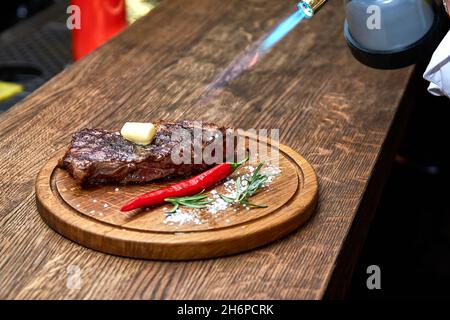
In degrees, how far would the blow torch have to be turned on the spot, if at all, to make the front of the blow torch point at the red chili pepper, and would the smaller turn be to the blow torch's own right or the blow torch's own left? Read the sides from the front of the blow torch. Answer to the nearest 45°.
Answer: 0° — it already faces it

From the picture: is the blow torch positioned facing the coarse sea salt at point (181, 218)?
yes

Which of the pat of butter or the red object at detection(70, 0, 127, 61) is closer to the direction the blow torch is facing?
the pat of butter

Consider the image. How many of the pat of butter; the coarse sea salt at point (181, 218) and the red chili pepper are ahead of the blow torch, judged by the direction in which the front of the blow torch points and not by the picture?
3

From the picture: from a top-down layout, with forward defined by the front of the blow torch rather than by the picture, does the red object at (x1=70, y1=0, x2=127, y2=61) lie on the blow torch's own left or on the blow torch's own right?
on the blow torch's own right

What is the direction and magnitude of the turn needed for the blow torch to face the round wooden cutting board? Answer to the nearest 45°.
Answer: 0° — it already faces it

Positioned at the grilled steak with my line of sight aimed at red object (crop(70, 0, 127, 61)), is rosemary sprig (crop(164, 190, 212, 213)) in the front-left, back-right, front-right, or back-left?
back-right

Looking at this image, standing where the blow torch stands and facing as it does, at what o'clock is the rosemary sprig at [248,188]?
The rosemary sprig is roughly at 12 o'clock from the blow torch.

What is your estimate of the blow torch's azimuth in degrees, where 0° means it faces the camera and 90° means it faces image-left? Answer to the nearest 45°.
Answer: approximately 45°

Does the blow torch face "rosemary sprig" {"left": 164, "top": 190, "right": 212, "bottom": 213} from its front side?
yes
